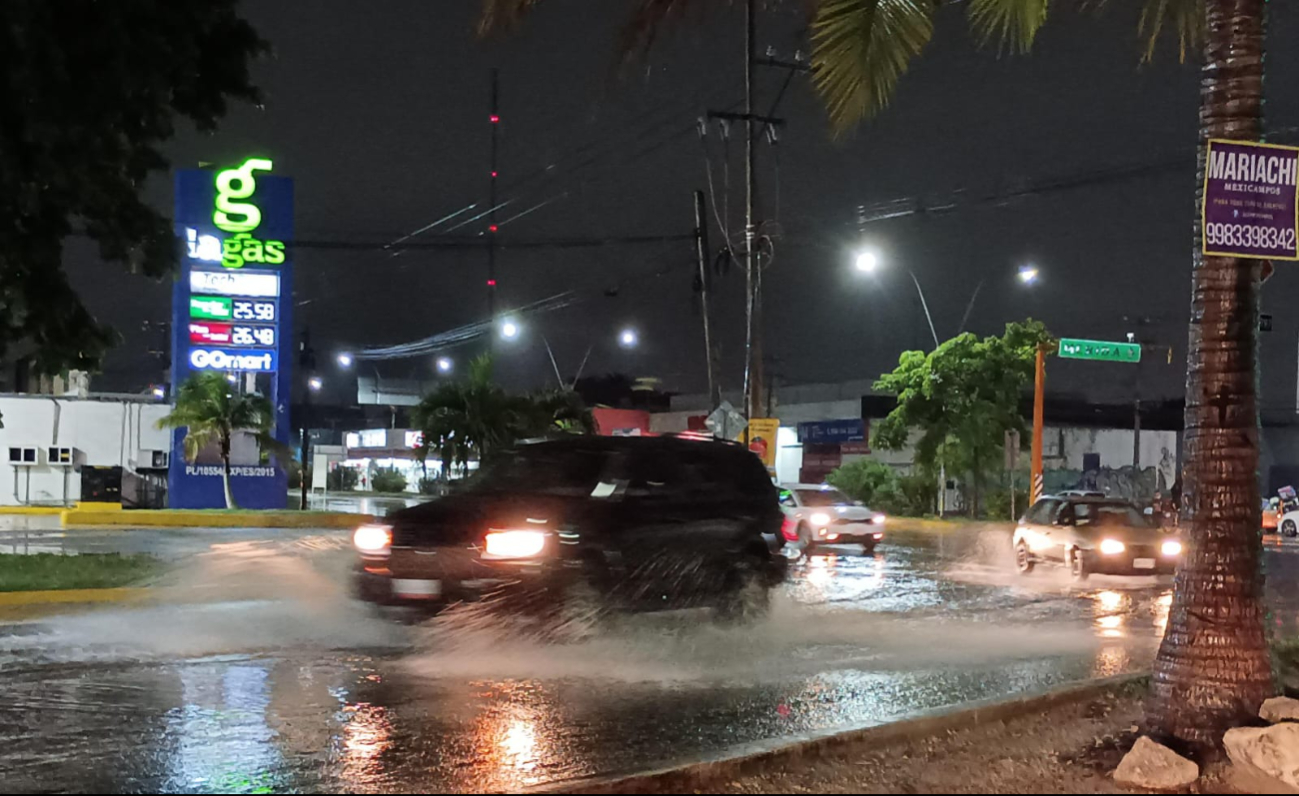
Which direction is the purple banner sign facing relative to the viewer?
toward the camera

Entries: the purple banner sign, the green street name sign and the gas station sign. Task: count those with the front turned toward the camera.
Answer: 3

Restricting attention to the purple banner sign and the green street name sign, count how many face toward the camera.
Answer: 2

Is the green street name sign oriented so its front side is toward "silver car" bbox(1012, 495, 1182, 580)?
yes

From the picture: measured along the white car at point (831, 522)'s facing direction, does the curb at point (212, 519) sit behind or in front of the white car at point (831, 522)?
behind

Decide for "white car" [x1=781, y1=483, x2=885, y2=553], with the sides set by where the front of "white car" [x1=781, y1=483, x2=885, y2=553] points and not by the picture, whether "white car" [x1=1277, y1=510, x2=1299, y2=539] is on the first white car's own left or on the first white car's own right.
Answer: on the first white car's own left

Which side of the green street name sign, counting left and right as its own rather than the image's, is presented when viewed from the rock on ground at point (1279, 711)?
front

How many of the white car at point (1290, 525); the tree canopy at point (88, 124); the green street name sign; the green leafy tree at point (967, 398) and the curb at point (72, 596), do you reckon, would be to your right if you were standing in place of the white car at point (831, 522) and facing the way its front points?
2

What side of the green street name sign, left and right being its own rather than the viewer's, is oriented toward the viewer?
front

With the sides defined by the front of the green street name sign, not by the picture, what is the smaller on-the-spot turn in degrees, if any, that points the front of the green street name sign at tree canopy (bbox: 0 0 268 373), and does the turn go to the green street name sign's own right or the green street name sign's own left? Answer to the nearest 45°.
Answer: approximately 45° to the green street name sign's own right

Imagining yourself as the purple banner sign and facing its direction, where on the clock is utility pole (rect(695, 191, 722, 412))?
The utility pole is roughly at 5 o'clock from the purple banner sign.
